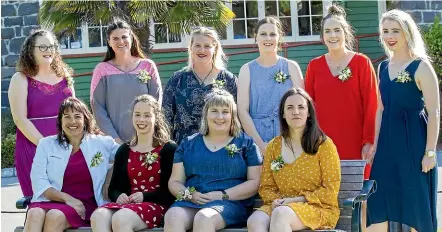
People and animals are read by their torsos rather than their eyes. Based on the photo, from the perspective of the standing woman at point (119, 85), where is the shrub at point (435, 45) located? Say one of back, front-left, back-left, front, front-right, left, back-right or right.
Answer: back-left

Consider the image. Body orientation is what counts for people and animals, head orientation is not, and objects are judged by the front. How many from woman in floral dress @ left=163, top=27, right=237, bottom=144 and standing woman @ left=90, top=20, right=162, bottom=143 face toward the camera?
2

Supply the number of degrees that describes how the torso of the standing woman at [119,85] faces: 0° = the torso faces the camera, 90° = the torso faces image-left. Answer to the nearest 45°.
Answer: approximately 0°

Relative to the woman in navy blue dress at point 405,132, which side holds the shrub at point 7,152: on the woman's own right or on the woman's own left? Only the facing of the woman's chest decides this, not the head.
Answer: on the woman's own right

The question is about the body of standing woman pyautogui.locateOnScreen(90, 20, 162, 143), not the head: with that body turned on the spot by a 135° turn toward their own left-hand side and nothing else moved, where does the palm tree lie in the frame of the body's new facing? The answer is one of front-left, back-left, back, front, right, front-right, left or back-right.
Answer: front-left

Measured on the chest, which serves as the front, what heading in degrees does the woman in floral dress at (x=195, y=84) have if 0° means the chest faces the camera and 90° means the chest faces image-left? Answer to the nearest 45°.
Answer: approximately 0°

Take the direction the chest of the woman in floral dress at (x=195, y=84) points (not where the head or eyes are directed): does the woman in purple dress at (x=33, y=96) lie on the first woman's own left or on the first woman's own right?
on the first woman's own right

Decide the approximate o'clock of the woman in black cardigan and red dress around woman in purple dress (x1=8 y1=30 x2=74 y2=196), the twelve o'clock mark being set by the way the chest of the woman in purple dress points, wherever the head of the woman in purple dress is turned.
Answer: The woman in black cardigan and red dress is roughly at 12 o'clock from the woman in purple dress.

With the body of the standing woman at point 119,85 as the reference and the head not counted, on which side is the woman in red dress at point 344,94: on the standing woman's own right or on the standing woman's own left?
on the standing woman's own left
